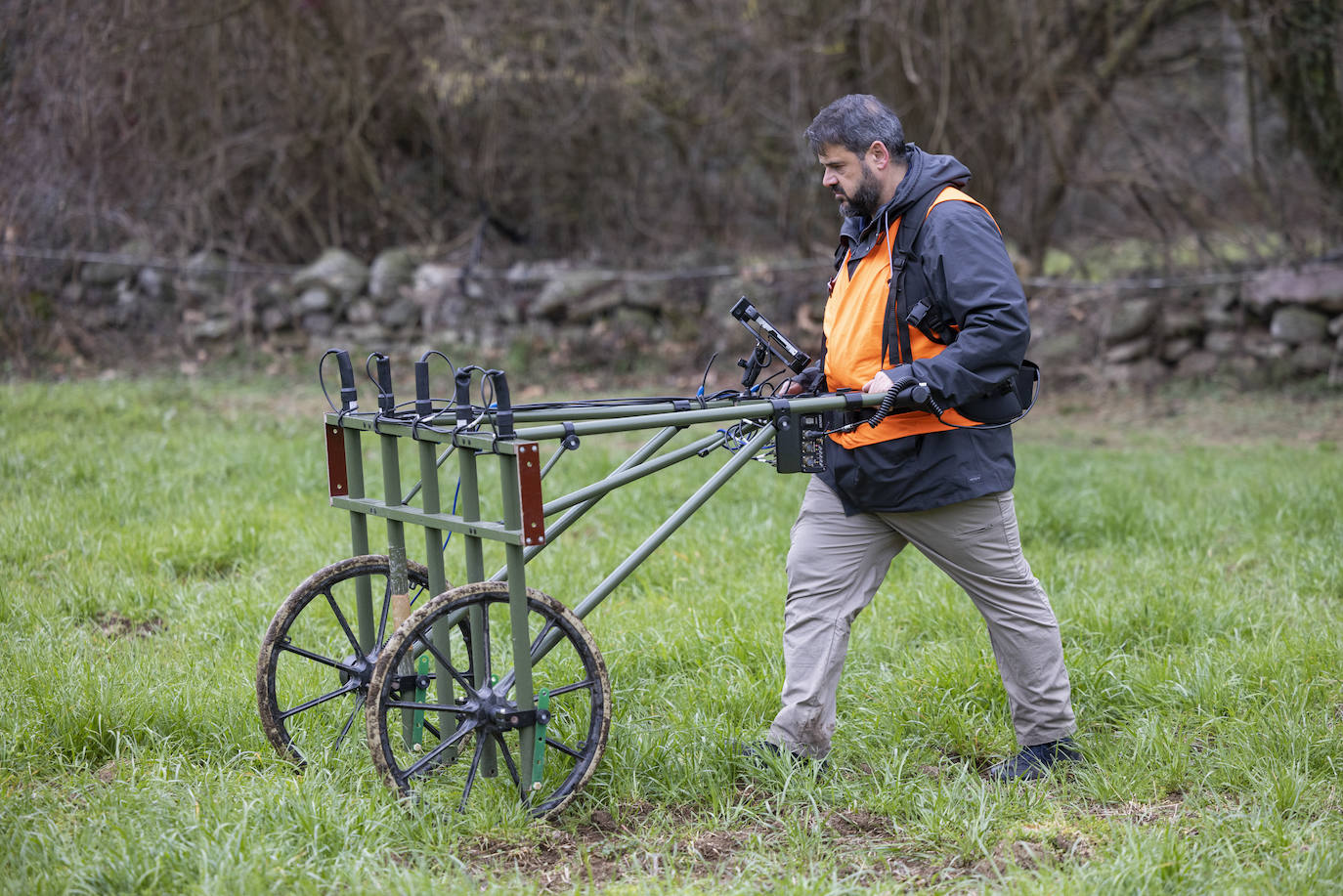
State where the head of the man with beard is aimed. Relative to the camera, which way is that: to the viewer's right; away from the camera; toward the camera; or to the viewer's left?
to the viewer's left

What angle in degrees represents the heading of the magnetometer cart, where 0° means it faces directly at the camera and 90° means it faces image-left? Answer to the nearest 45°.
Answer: approximately 45°
